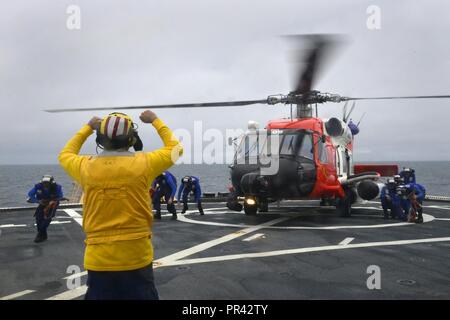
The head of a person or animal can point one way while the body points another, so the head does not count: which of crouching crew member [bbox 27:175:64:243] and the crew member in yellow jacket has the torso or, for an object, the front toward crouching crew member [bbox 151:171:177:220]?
the crew member in yellow jacket

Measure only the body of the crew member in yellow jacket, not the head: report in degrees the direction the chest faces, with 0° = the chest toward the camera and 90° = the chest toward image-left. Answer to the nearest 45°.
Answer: approximately 180°

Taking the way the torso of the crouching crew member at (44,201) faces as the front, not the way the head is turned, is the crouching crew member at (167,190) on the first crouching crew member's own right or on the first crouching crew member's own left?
on the first crouching crew member's own left

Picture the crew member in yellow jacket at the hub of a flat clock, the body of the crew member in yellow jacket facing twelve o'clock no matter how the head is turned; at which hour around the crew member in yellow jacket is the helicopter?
The helicopter is roughly at 1 o'clock from the crew member in yellow jacket.

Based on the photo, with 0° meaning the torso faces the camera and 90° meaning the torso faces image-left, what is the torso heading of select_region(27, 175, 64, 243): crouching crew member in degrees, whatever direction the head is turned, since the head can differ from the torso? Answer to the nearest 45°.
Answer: approximately 0°

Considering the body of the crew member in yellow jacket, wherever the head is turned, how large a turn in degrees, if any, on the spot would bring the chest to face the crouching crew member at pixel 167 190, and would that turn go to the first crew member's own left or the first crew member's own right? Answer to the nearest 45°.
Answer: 0° — they already face them

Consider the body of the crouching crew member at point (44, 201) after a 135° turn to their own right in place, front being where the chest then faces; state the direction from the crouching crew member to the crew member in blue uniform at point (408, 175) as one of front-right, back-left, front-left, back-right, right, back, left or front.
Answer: back-right

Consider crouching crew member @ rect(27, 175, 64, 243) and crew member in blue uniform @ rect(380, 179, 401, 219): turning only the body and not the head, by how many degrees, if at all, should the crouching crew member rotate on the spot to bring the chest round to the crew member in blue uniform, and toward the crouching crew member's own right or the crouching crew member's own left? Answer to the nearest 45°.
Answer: approximately 90° to the crouching crew member's own left

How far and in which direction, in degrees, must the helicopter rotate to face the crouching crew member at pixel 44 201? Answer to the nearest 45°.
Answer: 0° — it already faces them

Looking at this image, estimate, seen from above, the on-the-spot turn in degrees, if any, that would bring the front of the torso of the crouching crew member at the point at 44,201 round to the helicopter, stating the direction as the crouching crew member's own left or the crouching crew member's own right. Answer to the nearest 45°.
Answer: approximately 90° to the crouching crew member's own left
